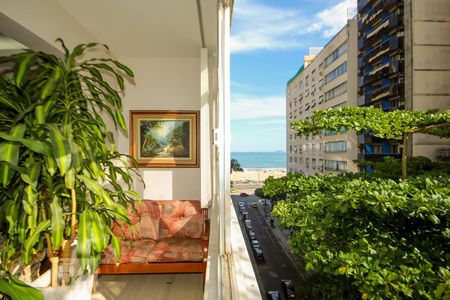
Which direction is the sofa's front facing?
toward the camera

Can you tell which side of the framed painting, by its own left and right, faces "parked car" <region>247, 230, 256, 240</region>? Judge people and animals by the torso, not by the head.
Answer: back

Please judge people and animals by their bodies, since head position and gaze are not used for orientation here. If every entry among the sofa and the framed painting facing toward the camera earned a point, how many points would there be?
2

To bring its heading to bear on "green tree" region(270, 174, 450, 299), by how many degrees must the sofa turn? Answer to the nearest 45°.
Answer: approximately 45° to its left

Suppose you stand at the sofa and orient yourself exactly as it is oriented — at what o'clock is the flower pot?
The flower pot is roughly at 1 o'clock from the sofa.

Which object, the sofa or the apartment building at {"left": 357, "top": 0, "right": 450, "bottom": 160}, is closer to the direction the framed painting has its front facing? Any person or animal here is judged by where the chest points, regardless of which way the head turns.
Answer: the sofa

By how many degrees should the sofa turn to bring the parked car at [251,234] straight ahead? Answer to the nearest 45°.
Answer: approximately 135° to its left

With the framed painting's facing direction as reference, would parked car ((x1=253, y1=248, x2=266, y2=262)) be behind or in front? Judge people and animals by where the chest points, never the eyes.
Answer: behind

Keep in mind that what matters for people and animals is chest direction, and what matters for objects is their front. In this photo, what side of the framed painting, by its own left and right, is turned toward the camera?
front

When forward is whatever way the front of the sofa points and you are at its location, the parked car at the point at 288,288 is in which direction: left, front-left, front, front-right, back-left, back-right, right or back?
back-left
